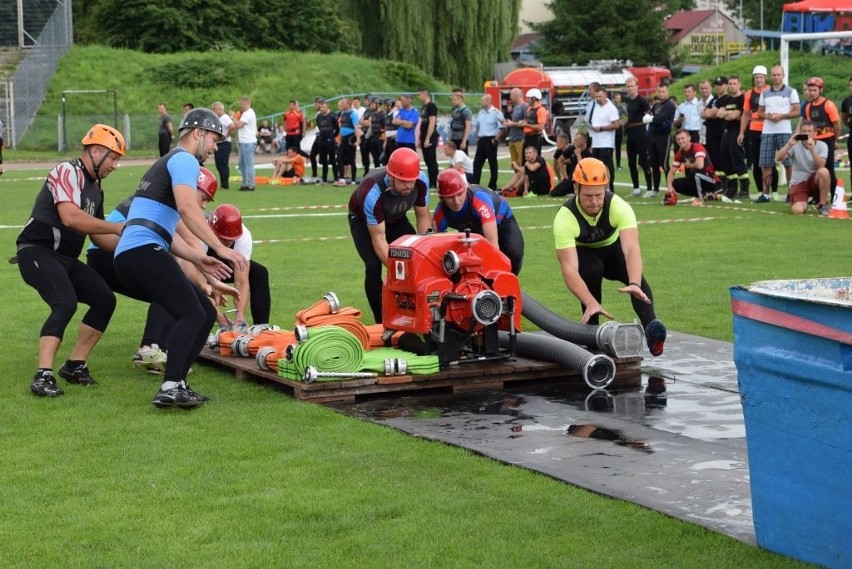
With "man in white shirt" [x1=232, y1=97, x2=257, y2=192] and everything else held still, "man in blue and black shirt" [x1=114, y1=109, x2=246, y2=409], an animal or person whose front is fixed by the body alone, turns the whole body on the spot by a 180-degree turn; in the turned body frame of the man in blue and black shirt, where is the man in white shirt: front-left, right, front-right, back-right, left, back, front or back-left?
right

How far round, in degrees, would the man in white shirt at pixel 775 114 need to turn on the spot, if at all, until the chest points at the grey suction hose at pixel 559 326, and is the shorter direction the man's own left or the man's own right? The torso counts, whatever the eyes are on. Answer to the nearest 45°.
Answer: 0° — they already face it

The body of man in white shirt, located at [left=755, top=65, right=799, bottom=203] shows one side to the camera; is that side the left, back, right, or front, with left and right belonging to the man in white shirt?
front

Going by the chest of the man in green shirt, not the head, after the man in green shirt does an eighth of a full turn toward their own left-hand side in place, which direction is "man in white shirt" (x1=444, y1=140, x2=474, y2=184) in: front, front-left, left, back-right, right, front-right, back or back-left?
back-left

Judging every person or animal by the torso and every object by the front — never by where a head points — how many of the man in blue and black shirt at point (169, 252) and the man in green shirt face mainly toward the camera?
1

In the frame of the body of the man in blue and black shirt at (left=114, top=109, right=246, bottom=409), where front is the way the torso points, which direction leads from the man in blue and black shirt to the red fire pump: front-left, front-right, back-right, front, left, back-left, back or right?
front

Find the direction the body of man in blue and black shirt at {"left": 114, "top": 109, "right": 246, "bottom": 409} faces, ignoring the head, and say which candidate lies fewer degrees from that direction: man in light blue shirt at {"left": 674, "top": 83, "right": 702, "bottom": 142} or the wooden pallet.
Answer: the wooden pallet

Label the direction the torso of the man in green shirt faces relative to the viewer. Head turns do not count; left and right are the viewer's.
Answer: facing the viewer

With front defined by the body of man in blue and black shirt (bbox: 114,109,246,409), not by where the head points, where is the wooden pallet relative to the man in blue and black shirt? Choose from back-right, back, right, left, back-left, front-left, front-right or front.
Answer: front

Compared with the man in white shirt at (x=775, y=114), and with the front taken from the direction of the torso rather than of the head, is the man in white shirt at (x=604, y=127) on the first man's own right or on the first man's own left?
on the first man's own right

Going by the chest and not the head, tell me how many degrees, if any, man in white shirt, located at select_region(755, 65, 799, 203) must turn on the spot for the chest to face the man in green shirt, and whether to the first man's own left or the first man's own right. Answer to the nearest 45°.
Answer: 0° — they already face them

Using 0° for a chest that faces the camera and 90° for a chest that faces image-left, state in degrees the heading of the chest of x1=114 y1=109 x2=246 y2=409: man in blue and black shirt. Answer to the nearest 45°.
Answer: approximately 270°
